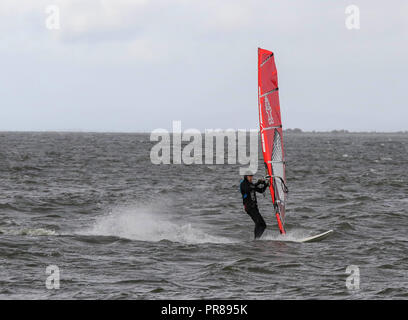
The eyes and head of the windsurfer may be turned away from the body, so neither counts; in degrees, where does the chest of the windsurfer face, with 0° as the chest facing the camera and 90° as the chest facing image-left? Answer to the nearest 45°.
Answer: approximately 270°

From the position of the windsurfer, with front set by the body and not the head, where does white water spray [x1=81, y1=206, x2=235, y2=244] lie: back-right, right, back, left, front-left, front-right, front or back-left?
back-left

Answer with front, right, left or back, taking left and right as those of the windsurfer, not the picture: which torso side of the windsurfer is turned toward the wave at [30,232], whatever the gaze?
back
